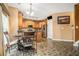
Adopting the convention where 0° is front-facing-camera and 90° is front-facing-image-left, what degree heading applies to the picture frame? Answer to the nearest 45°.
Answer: approximately 0°
